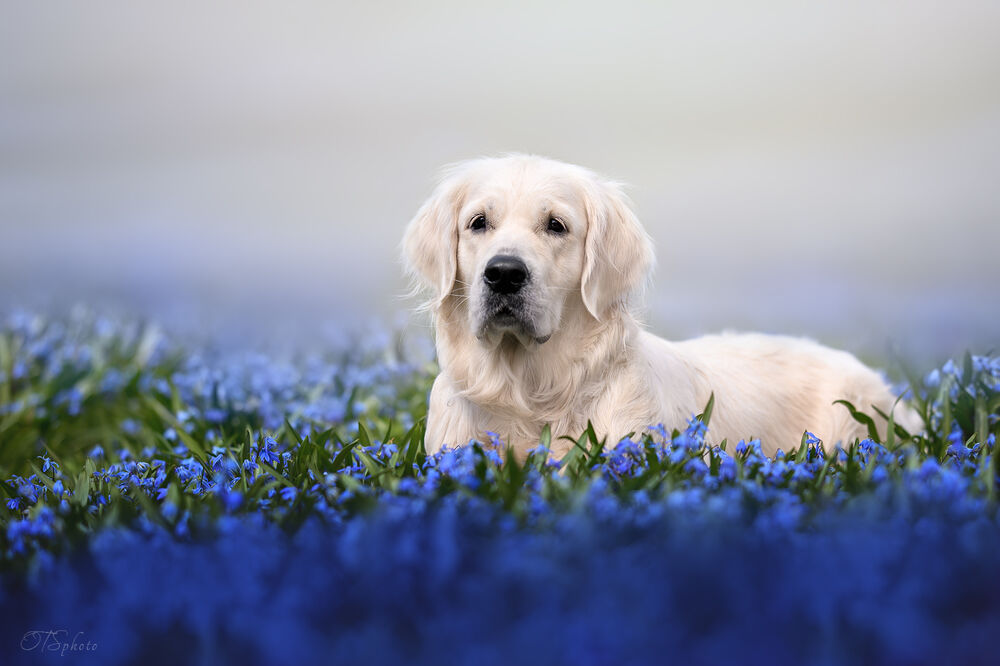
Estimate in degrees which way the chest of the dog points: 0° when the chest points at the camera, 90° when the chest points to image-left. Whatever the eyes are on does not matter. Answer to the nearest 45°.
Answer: approximately 45°
